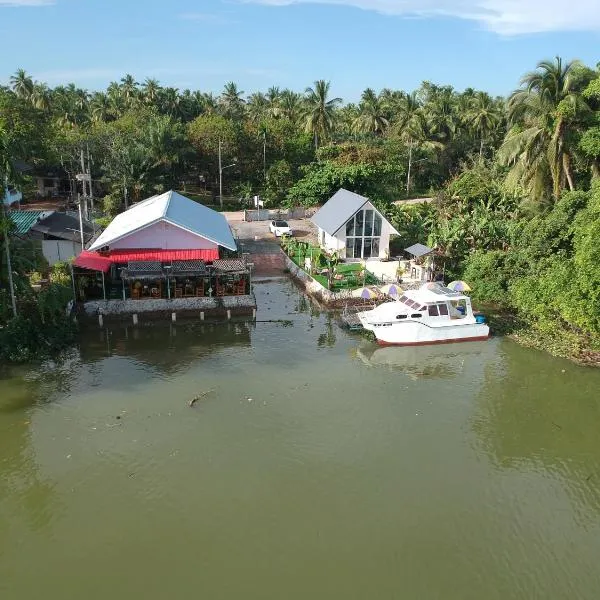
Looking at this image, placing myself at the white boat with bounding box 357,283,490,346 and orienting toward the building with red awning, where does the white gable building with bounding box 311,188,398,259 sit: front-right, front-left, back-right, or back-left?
front-right

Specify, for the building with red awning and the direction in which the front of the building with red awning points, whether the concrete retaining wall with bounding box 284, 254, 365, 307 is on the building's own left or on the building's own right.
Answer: on the building's own left

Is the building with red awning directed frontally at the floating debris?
yes

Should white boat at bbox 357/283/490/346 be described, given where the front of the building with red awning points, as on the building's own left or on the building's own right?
on the building's own left

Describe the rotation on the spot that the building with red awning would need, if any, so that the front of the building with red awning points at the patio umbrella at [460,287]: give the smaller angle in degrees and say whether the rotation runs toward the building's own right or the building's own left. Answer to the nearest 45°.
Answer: approximately 45° to the building's own left

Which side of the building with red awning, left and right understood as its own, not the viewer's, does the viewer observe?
front

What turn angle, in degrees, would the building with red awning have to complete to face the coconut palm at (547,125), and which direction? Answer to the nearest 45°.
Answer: approximately 90° to its left

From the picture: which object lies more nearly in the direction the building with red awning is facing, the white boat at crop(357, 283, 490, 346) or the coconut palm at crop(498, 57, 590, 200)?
the white boat

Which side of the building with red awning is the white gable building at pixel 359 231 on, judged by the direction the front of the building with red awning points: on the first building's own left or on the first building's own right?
on the first building's own left

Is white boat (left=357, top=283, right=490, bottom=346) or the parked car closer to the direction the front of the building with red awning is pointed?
the white boat

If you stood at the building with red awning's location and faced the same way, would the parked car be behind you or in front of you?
behind

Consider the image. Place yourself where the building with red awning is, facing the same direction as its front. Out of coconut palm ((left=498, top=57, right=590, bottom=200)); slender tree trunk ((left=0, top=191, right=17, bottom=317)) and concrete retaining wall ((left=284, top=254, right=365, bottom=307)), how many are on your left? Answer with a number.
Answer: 2

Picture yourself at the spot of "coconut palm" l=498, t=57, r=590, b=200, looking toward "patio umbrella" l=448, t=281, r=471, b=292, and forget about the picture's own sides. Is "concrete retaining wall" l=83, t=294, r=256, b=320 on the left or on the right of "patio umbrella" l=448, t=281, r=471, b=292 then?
right

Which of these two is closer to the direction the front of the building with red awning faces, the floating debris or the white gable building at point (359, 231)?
the floating debris
